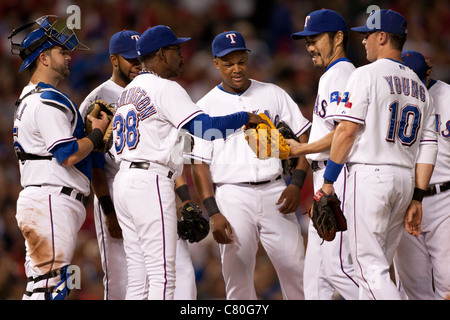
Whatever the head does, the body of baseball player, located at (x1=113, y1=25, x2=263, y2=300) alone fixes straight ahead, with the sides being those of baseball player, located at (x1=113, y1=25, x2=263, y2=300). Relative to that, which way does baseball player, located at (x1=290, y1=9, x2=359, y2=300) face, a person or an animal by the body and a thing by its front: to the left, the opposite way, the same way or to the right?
the opposite way

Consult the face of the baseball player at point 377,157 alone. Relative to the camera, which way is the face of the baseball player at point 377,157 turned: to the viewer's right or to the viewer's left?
to the viewer's left

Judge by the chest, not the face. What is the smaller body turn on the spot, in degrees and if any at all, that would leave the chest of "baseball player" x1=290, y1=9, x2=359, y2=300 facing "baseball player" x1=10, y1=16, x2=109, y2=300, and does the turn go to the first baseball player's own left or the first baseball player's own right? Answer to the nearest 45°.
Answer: approximately 45° to the first baseball player's own right

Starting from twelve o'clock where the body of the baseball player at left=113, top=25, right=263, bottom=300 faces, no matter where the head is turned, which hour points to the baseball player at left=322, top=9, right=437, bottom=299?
the baseball player at left=322, top=9, right=437, bottom=299 is roughly at 2 o'clock from the baseball player at left=113, top=25, right=263, bottom=300.

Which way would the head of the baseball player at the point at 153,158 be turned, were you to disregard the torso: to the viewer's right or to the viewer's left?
to the viewer's right

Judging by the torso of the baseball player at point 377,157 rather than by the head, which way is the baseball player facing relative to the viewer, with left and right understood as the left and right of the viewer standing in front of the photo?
facing away from the viewer and to the left of the viewer

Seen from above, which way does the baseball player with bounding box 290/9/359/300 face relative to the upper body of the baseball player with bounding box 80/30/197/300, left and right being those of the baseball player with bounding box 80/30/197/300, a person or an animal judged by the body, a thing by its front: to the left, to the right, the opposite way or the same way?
to the right

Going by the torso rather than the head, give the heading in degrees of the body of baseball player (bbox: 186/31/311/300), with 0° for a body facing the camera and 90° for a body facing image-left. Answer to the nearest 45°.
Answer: approximately 0°

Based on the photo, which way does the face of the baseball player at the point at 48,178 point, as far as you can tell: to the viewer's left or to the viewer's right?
to the viewer's right

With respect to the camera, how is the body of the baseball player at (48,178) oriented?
to the viewer's right
